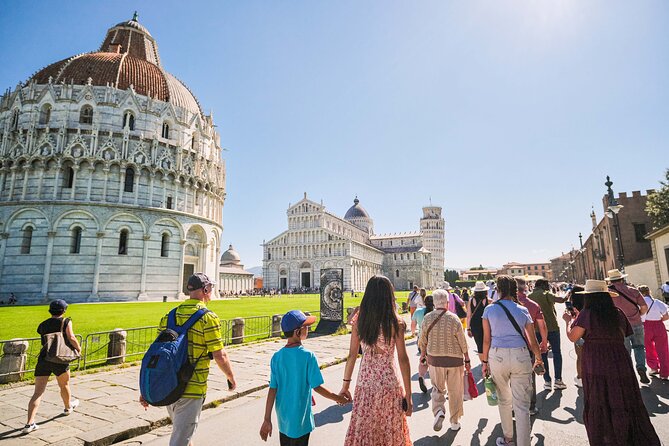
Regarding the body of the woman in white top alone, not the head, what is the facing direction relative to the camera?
away from the camera

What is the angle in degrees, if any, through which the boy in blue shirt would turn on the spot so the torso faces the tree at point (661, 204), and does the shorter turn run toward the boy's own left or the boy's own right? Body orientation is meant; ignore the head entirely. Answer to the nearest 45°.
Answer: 0° — they already face it

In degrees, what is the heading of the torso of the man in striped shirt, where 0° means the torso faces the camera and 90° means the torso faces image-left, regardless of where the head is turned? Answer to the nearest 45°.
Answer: approximately 225°

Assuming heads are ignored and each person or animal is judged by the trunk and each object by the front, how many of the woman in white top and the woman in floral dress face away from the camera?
2

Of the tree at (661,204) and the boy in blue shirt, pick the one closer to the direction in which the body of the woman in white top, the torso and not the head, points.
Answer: the tree

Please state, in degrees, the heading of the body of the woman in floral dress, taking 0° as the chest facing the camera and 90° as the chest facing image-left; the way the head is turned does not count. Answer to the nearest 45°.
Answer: approximately 180°

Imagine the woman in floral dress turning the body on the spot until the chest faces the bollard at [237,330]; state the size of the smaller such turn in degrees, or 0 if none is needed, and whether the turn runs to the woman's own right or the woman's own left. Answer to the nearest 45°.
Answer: approximately 45° to the woman's own left
